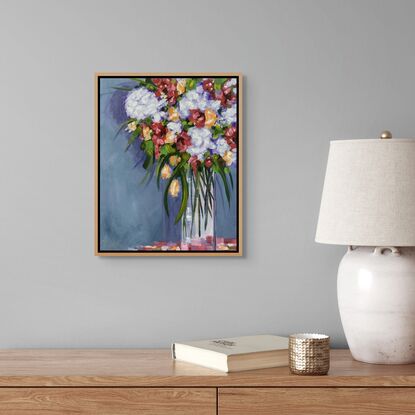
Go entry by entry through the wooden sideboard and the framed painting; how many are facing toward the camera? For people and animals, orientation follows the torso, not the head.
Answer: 2
